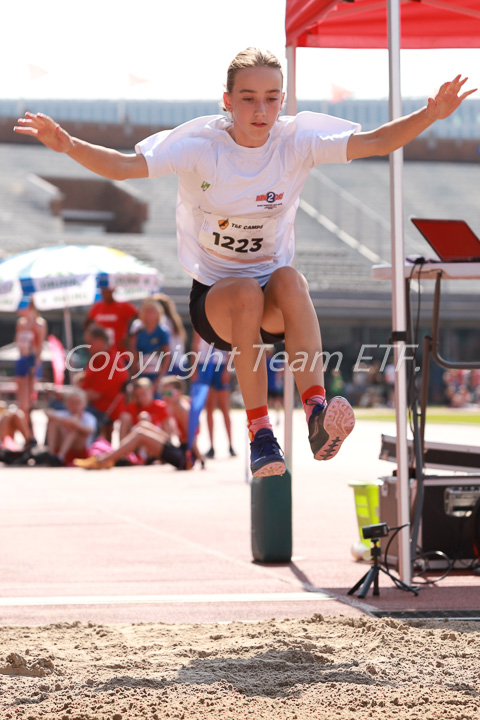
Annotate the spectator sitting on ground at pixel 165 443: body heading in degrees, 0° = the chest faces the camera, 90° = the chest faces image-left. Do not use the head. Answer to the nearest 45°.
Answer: approximately 90°

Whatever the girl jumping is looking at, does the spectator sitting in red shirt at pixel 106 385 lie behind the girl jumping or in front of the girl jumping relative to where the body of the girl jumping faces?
behind

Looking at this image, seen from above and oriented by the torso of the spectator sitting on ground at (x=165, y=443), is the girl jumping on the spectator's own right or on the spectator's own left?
on the spectator's own left

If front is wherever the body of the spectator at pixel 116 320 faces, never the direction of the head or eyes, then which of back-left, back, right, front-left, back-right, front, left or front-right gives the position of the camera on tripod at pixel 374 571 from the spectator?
front

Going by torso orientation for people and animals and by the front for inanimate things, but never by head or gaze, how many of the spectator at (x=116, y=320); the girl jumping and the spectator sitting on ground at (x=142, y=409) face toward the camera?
3

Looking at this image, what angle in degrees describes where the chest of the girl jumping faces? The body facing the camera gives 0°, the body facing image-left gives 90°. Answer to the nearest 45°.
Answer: approximately 0°

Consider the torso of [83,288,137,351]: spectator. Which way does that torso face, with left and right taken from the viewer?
facing the viewer
